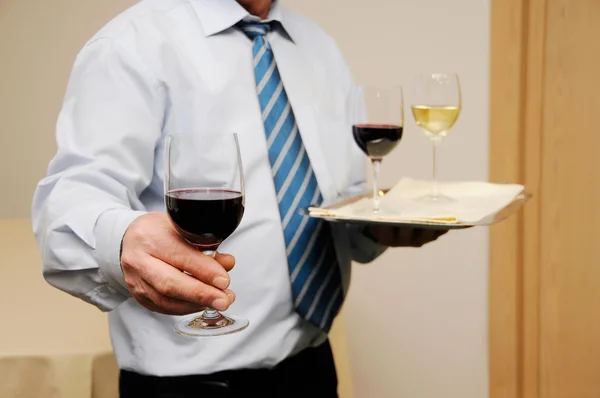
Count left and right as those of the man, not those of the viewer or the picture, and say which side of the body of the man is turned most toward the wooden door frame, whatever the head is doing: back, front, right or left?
left

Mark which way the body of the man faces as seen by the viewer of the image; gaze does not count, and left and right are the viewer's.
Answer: facing the viewer and to the right of the viewer
